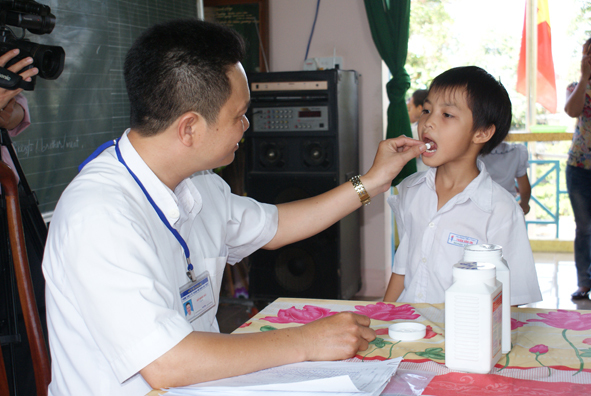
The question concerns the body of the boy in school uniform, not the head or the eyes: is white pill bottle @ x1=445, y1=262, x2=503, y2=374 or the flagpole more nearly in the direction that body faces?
the white pill bottle

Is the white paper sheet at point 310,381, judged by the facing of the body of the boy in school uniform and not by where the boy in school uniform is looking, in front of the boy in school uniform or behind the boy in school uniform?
in front

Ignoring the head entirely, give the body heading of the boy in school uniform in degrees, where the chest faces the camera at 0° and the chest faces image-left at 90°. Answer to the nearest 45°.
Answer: approximately 45°

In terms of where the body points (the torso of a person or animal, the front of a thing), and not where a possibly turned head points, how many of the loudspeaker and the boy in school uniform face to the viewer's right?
0

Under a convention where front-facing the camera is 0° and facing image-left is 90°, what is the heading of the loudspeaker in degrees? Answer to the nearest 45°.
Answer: approximately 0°

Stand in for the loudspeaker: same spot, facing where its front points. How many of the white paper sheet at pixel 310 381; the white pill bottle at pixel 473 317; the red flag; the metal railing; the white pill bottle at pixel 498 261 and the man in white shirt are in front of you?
4

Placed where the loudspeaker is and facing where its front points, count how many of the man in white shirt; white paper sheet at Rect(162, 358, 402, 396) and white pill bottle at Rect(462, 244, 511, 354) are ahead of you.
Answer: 3

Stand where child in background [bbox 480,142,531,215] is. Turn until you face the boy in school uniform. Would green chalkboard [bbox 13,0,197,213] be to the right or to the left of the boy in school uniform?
right

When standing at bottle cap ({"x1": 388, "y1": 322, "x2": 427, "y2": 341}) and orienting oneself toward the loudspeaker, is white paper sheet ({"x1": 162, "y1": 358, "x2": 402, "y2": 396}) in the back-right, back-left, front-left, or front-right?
back-left

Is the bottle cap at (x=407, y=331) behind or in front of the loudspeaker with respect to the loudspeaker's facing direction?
in front

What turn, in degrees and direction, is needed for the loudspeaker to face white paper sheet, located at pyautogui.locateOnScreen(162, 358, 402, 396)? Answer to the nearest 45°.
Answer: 0° — it already faces it

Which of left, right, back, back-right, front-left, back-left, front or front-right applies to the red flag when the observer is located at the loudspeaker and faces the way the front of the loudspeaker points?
back-left

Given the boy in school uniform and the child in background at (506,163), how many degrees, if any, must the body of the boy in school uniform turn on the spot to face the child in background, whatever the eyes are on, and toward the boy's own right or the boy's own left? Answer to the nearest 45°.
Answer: approximately 135° to the boy's own right

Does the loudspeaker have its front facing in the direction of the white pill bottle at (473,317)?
yes

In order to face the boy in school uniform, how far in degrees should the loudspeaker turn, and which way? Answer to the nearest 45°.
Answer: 0° — it already faces them

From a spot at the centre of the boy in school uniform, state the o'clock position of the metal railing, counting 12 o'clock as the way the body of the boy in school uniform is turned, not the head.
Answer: The metal railing is roughly at 5 o'clock from the boy in school uniform.

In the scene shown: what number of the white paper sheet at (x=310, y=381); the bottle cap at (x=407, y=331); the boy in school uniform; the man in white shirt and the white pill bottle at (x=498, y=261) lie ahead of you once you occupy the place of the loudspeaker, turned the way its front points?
5

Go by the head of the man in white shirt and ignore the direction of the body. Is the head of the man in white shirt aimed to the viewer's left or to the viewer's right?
to the viewer's right

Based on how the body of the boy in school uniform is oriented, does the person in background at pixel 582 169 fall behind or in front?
behind
